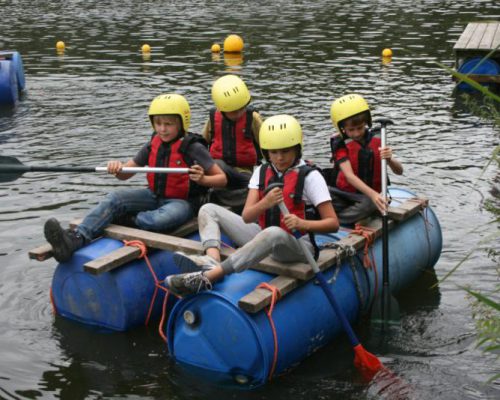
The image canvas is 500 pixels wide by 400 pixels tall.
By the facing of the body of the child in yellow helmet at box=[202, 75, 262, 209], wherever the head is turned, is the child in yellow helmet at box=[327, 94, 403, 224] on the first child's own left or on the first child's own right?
on the first child's own left

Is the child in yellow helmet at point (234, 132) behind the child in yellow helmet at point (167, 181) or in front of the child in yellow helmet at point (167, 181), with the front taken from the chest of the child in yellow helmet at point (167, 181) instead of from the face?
behind

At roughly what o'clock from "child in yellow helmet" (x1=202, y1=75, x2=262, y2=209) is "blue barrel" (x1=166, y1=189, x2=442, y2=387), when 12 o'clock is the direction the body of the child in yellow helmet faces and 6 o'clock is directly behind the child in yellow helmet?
The blue barrel is roughly at 12 o'clock from the child in yellow helmet.

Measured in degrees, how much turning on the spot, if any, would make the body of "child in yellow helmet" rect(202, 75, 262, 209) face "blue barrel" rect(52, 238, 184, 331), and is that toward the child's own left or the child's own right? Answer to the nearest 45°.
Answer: approximately 45° to the child's own right

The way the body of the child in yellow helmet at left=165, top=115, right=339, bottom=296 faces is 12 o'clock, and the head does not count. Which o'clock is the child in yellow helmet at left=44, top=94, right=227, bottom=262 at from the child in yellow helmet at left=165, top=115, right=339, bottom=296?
the child in yellow helmet at left=44, top=94, right=227, bottom=262 is roughly at 3 o'clock from the child in yellow helmet at left=165, top=115, right=339, bottom=296.

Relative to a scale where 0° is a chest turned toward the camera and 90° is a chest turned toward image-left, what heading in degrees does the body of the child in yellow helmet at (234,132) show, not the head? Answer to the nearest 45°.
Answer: approximately 0°
